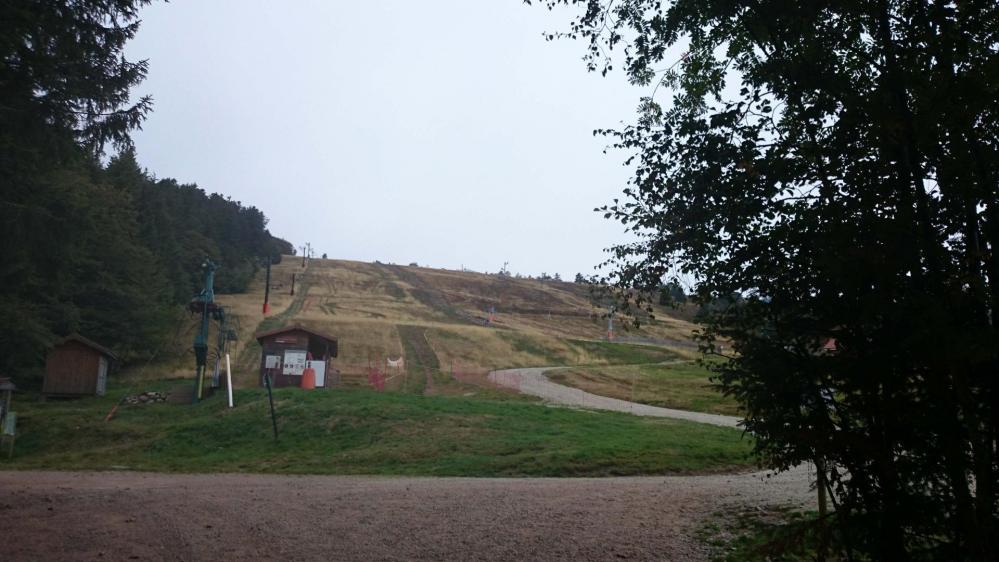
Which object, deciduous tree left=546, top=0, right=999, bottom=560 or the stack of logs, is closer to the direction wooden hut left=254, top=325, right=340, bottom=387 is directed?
the deciduous tree

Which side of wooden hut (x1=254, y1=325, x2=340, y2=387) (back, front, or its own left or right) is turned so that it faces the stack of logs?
right

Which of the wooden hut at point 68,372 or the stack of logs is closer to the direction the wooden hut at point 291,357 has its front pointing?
the stack of logs

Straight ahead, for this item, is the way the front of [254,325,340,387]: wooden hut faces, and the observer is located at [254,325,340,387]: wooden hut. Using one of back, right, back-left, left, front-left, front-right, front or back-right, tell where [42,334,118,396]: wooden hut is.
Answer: right

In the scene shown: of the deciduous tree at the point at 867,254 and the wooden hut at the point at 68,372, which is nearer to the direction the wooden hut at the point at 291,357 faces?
the deciduous tree

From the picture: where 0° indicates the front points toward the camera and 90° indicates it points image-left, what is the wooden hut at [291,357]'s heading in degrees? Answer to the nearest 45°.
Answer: approximately 0°

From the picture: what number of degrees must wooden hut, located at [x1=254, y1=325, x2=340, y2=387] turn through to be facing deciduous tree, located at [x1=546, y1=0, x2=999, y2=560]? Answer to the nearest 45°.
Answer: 0° — it already faces it
